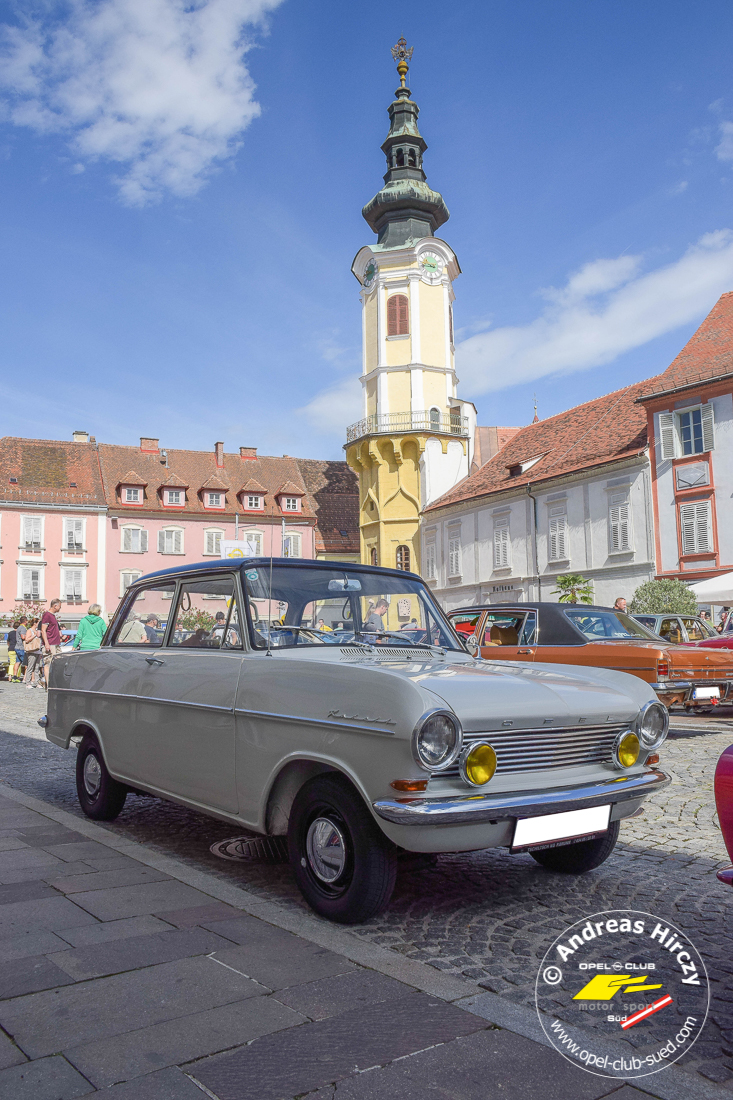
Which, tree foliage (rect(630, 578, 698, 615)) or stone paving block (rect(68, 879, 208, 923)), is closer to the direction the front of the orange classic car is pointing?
the tree foliage

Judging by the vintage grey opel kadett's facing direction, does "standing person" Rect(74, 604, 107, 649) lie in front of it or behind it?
behind

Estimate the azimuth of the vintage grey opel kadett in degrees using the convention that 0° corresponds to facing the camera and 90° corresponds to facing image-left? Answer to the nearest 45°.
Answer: approximately 315°

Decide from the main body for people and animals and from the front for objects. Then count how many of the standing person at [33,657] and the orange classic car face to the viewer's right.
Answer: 1

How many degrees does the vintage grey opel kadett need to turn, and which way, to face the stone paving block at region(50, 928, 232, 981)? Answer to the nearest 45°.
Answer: approximately 90° to its right
